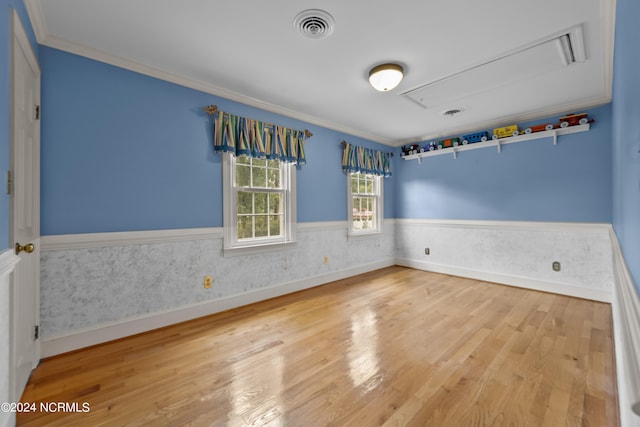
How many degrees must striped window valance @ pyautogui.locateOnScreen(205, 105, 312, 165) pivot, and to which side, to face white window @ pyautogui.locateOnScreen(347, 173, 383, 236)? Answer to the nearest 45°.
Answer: approximately 90° to its left

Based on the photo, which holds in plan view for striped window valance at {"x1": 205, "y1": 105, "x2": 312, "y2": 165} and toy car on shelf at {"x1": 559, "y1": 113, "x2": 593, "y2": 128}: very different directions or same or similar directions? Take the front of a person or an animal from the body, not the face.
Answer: very different directions

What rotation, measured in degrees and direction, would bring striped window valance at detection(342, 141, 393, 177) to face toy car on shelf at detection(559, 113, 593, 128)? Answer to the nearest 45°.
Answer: approximately 45° to its left

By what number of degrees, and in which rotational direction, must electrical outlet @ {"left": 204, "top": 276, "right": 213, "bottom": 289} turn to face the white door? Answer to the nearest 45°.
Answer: approximately 45° to its right

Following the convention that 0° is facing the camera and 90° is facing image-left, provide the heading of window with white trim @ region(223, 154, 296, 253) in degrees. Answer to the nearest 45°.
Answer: approximately 315°

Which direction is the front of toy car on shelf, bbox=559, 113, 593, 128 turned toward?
to the viewer's left

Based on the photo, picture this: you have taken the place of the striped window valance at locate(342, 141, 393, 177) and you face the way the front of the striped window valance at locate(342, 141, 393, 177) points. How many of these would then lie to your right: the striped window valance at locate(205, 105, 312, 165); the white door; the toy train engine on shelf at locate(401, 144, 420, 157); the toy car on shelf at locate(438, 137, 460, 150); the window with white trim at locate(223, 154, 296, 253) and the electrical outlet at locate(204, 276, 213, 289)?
4

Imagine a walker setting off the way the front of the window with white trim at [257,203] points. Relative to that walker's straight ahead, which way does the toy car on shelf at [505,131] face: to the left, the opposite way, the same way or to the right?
the opposite way

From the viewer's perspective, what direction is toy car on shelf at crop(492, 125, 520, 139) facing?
to the viewer's left

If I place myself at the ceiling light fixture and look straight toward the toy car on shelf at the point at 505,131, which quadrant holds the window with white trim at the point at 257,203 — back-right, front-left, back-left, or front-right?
back-left
